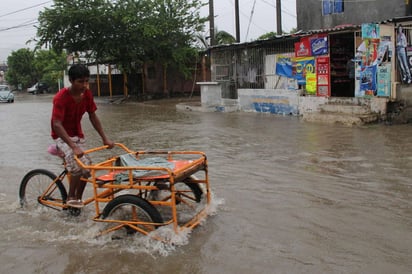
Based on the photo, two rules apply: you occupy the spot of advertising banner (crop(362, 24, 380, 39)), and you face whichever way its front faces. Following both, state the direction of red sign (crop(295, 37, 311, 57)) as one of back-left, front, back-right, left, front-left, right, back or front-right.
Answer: back-right

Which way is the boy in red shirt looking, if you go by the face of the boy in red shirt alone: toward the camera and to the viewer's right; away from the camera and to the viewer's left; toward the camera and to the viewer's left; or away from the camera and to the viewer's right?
toward the camera and to the viewer's right

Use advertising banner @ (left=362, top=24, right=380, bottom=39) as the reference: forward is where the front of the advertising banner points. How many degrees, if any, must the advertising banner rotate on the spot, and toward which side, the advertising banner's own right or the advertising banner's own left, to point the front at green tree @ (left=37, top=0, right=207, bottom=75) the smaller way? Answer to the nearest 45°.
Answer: approximately 135° to the advertising banner's own right

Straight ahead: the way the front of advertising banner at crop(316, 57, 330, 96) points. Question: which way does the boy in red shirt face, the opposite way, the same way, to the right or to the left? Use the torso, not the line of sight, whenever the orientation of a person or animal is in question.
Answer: to the left

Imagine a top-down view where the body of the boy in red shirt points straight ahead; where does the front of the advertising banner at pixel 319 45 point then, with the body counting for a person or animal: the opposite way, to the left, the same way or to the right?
to the right
